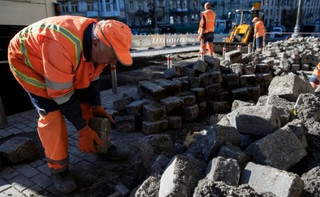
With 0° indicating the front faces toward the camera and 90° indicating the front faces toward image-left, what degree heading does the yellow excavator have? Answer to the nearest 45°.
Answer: approximately 45°

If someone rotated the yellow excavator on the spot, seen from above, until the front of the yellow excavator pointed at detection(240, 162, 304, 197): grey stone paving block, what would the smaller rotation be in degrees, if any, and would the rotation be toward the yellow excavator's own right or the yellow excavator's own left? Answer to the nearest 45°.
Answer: approximately 45° to the yellow excavator's own left

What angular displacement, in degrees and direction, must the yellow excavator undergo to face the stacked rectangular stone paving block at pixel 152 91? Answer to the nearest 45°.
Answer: approximately 45° to its left

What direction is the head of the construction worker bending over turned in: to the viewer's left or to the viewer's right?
to the viewer's right

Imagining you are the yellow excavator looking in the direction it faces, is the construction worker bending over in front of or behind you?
in front

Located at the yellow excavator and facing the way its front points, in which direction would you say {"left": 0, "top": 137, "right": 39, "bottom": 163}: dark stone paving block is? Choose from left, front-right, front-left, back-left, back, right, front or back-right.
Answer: front-left

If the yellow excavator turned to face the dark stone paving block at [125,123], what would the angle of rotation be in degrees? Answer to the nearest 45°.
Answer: approximately 45° to its left

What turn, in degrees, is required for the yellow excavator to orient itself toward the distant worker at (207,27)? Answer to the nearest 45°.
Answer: approximately 45° to its left

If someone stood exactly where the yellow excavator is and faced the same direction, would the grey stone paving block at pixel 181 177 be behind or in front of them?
in front
